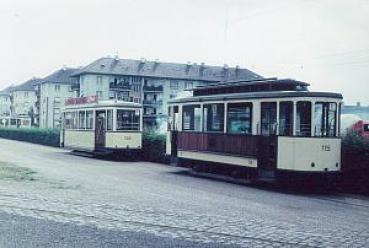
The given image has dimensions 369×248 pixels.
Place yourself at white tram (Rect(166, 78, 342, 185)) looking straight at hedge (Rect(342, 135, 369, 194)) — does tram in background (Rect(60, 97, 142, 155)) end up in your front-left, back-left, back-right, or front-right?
back-left

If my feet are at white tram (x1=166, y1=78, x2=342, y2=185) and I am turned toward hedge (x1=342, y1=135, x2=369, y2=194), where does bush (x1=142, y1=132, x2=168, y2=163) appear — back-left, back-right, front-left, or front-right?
back-left
